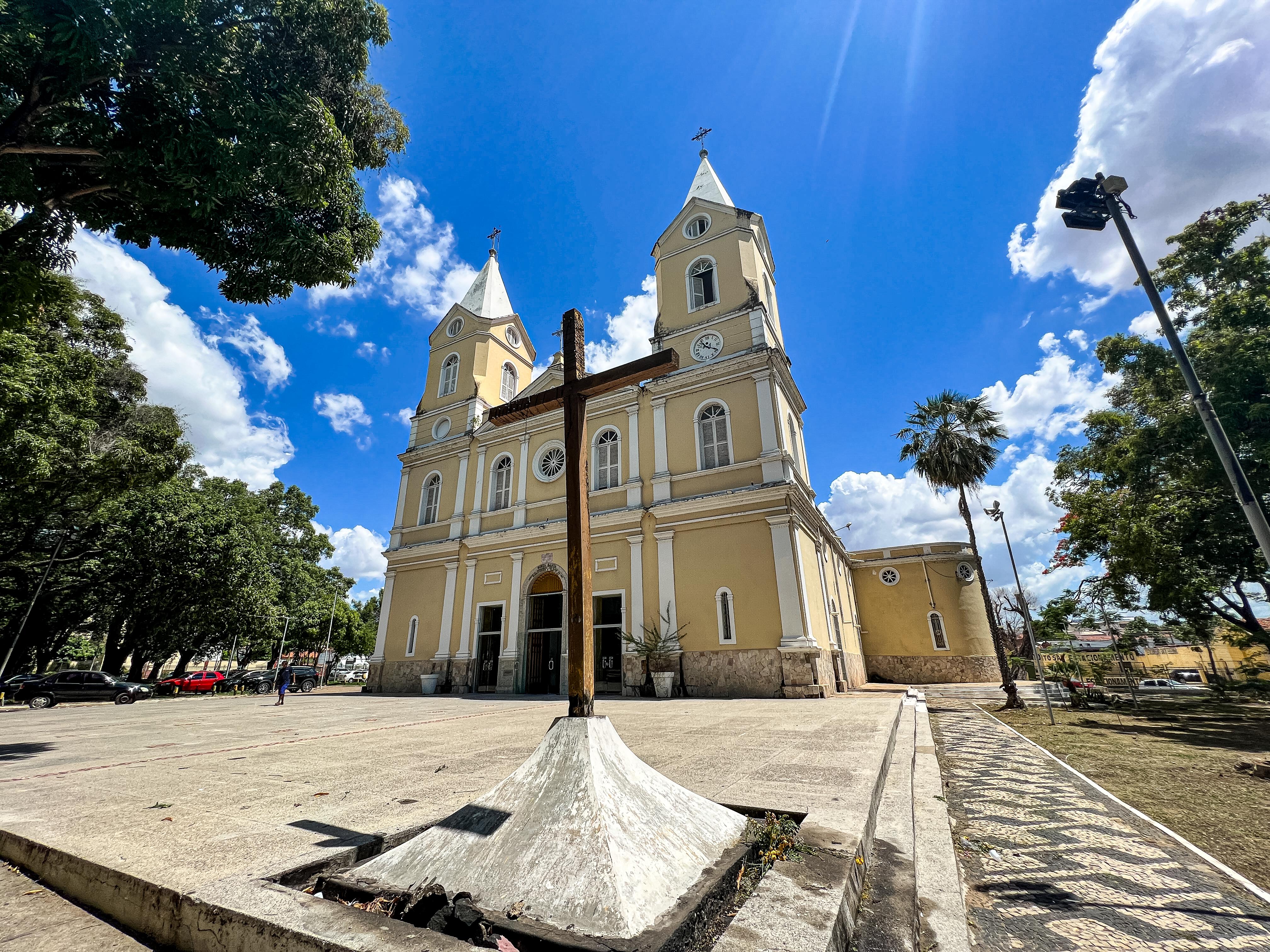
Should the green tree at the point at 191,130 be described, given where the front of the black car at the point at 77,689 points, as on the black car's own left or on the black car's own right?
on the black car's own right

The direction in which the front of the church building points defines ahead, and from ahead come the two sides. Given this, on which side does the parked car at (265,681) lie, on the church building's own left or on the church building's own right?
on the church building's own right

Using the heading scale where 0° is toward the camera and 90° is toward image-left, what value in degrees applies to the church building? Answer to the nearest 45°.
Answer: approximately 45°
